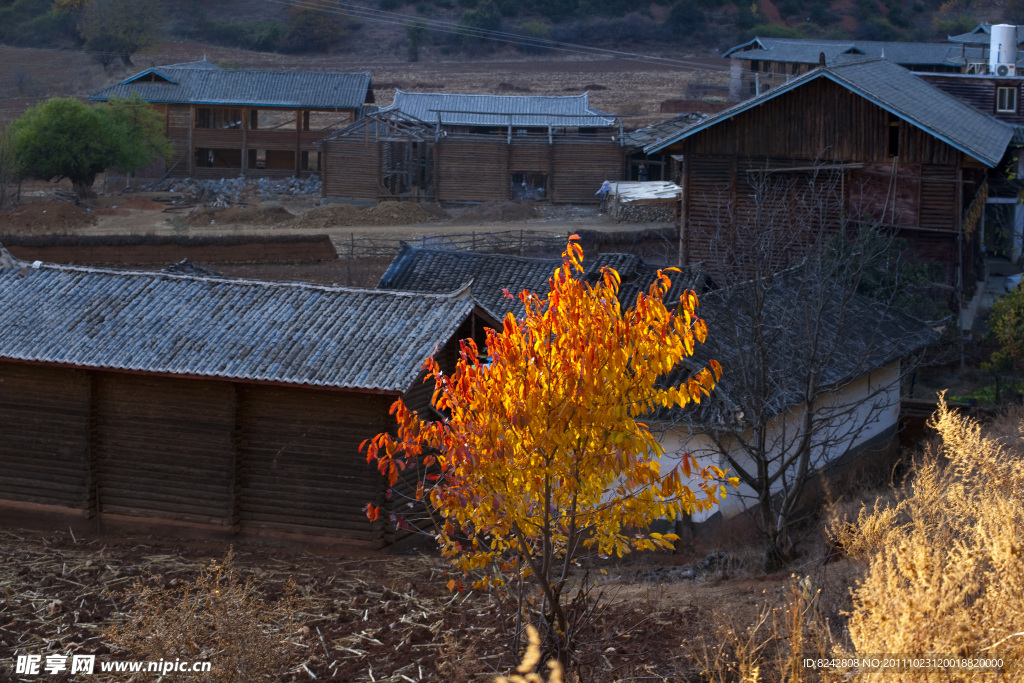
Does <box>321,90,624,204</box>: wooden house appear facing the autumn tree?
yes

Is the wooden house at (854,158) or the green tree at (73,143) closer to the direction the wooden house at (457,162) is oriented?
the wooden house

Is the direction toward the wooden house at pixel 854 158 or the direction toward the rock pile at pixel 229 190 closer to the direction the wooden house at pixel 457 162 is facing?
the wooden house

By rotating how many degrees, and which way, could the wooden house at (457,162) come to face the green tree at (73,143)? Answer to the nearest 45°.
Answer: approximately 90° to its right

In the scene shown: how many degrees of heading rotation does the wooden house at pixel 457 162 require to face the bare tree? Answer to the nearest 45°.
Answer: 0° — it already faces it

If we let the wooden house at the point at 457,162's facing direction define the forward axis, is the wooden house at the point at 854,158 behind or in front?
in front

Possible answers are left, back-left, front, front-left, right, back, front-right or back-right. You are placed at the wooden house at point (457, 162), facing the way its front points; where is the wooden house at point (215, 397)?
front

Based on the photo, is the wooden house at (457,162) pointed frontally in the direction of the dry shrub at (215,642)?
yes

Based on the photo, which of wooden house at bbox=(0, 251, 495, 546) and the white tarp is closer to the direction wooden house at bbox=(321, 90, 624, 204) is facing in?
the wooden house

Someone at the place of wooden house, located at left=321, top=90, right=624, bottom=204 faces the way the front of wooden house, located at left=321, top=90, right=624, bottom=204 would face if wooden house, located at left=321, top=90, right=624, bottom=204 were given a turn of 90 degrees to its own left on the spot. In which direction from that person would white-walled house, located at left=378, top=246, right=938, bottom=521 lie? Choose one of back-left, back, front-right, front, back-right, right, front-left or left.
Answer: right

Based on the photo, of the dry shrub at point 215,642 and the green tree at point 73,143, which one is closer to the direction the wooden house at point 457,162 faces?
the dry shrub

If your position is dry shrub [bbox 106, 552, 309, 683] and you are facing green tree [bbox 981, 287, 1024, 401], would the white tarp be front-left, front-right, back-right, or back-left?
front-left

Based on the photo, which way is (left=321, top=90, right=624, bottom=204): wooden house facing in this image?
toward the camera

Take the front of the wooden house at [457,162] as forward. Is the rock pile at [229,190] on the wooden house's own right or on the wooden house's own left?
on the wooden house's own right
